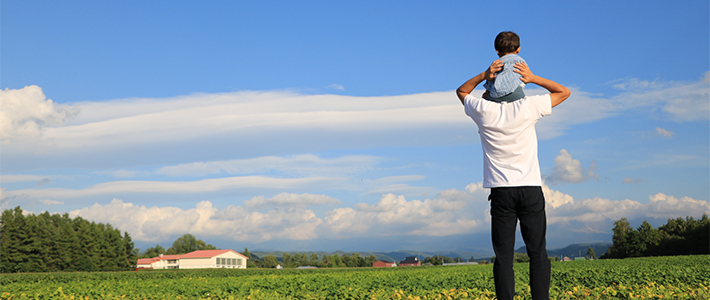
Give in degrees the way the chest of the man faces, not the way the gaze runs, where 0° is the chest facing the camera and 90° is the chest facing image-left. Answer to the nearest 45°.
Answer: approximately 180°

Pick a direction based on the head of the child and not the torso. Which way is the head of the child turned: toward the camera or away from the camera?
away from the camera
